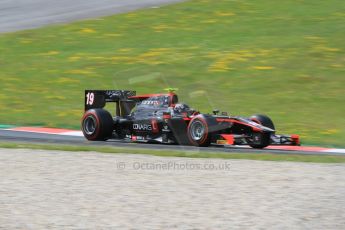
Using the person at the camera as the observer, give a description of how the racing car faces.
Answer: facing the viewer and to the right of the viewer
